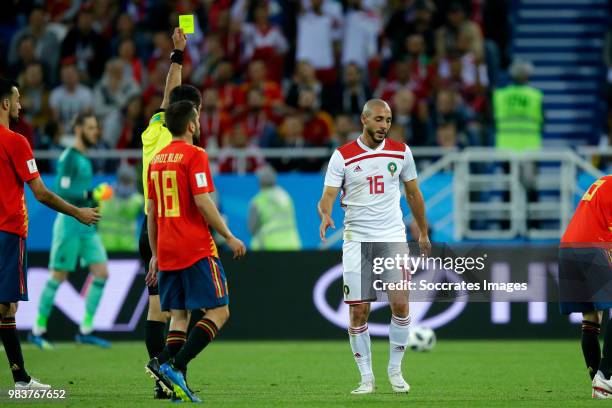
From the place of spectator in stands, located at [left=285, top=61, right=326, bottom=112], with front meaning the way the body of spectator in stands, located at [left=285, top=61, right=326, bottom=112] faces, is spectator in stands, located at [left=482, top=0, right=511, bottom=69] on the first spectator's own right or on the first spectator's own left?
on the first spectator's own left

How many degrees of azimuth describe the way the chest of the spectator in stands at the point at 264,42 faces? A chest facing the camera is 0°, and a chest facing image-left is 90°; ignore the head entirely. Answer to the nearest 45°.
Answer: approximately 0°

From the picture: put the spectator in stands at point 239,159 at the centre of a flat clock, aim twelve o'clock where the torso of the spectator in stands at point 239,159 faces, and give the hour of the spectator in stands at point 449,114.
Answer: the spectator in stands at point 449,114 is roughly at 9 o'clock from the spectator in stands at point 239,159.

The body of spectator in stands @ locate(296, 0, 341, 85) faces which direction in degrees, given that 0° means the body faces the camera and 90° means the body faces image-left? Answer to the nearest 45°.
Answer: approximately 0°

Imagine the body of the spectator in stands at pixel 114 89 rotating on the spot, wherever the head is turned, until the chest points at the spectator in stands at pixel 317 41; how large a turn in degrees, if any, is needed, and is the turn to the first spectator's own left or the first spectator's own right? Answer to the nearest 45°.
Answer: approximately 90° to the first spectator's own left

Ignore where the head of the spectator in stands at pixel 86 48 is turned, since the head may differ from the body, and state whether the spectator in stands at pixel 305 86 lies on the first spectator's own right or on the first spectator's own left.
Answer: on the first spectator's own left
